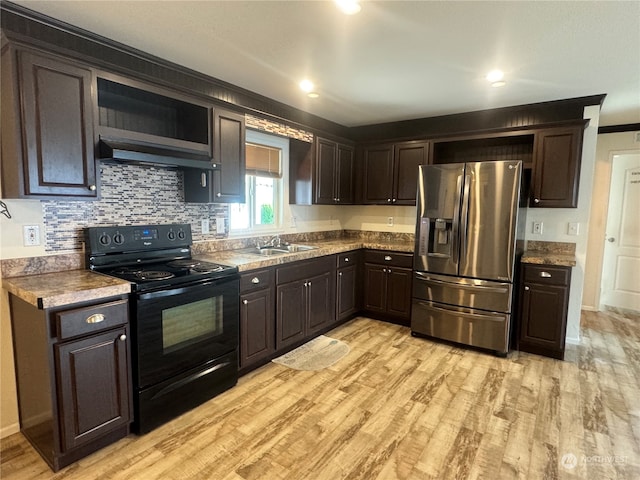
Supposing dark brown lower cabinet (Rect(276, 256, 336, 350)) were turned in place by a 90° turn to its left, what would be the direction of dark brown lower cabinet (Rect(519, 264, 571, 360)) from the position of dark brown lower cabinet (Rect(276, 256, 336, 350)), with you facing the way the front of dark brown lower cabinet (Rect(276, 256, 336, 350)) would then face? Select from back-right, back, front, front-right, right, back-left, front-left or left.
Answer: front-right

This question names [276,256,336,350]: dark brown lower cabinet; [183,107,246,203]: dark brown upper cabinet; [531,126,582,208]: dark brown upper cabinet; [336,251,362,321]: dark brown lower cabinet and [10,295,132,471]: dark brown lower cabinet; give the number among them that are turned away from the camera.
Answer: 0

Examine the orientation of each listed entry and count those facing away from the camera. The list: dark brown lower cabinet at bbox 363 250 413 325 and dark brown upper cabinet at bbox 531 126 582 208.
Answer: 0

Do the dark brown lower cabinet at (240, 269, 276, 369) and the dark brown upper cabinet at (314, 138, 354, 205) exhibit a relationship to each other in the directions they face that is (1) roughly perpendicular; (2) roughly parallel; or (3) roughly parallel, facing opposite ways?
roughly parallel

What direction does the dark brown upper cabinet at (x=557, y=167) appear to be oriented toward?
toward the camera

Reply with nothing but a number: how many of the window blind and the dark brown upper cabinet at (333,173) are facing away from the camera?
0

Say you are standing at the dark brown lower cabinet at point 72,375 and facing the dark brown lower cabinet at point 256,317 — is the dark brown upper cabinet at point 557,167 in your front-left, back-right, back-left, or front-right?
front-right

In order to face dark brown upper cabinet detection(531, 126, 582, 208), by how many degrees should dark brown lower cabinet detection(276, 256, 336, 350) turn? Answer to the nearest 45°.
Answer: approximately 45° to its left

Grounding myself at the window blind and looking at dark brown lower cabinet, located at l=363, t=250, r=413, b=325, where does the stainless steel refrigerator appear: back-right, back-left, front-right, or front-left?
front-right

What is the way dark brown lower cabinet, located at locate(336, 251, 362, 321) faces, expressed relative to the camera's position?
facing the viewer and to the right of the viewer

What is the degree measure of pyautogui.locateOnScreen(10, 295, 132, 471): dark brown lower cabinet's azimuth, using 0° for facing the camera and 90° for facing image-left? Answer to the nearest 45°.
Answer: approximately 315°

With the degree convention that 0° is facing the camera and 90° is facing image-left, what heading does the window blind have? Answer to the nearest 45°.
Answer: approximately 315°

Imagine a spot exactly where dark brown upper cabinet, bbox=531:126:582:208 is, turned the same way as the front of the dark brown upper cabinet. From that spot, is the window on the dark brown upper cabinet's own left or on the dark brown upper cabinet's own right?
on the dark brown upper cabinet's own right
